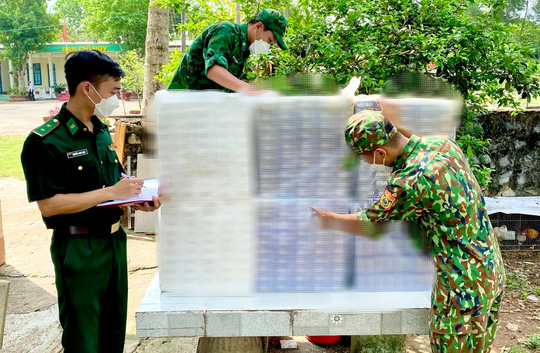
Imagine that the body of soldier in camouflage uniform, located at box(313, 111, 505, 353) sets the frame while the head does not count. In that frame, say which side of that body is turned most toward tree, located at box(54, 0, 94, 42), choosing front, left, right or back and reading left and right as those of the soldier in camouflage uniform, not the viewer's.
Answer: front

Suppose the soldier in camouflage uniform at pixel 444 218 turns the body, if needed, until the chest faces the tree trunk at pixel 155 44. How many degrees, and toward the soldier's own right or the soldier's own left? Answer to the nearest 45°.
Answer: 0° — they already face it

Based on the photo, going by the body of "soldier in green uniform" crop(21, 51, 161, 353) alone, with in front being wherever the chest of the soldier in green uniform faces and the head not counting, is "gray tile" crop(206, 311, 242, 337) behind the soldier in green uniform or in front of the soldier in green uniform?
in front

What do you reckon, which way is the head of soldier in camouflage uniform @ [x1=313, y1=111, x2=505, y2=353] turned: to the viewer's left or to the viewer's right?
to the viewer's left

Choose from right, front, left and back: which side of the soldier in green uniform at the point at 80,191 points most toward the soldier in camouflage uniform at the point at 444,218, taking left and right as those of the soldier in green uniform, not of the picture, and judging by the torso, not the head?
front

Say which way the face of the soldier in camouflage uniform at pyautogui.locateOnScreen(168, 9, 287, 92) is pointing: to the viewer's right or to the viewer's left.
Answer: to the viewer's right

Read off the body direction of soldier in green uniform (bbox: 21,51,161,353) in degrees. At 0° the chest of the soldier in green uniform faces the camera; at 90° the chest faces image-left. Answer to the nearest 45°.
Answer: approximately 315°

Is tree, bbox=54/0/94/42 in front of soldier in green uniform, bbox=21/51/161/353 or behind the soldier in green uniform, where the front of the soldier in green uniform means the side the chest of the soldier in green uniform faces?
behind

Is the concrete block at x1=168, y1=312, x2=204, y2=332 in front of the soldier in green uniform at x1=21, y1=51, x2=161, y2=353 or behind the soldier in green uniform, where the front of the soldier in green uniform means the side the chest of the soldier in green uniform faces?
in front

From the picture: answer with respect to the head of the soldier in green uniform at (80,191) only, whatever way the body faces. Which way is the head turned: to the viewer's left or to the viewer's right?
to the viewer's right

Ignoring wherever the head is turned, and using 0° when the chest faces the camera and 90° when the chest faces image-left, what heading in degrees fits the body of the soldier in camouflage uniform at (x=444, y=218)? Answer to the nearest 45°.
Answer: approximately 135°

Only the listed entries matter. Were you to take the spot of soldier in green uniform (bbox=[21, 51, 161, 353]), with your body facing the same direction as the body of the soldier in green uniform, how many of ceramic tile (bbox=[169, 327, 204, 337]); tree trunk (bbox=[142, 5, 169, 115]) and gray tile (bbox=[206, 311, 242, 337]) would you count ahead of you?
2

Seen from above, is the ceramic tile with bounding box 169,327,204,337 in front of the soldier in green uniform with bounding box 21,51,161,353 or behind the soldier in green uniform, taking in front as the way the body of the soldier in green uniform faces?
in front

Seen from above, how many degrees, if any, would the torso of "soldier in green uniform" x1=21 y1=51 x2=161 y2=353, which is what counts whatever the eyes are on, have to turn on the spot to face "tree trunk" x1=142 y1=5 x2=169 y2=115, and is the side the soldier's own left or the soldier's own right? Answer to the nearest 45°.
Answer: approximately 135° to the soldier's own left
